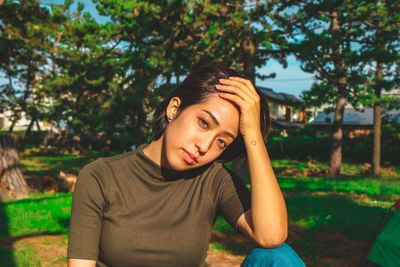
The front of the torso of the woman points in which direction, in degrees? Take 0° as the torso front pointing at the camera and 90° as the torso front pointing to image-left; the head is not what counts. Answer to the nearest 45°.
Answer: approximately 315°

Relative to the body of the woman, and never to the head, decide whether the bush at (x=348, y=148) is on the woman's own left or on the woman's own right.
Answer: on the woman's own left

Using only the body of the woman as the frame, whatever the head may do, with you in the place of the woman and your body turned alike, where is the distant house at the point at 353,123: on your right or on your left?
on your left
